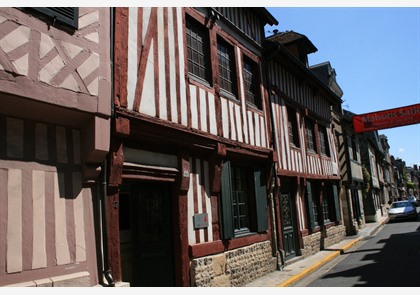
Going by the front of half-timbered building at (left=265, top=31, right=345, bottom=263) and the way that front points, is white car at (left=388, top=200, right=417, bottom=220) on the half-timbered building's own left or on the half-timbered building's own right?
on the half-timbered building's own left

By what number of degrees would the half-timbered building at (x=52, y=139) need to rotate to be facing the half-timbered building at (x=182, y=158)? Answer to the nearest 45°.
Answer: approximately 90° to its left

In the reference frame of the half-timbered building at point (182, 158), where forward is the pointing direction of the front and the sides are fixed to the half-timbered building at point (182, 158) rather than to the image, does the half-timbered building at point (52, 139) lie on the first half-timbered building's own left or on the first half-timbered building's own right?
on the first half-timbered building's own right

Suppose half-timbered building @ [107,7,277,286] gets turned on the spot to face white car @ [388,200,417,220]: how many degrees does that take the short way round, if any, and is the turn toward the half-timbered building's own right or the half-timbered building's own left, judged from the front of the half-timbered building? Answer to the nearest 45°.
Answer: approximately 90° to the half-timbered building's own left

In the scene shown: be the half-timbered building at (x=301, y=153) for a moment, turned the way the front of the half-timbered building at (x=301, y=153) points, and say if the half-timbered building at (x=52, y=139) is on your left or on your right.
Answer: on your right

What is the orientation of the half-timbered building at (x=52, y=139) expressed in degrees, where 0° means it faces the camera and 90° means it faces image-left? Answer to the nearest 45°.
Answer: approximately 315°

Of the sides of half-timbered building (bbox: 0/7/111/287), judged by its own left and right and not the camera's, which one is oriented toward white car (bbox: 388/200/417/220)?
left

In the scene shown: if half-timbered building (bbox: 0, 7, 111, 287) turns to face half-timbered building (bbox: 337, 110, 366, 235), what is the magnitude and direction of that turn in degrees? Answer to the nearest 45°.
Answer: approximately 90° to its left

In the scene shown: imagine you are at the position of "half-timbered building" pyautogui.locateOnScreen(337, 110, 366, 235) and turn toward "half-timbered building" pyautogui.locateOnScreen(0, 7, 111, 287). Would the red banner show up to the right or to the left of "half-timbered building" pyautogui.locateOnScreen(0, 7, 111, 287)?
left

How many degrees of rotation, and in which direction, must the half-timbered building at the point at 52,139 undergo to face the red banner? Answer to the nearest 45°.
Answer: approximately 90° to its left

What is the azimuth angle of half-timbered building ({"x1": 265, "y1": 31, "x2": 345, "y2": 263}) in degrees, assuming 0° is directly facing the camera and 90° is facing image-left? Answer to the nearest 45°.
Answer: approximately 315°

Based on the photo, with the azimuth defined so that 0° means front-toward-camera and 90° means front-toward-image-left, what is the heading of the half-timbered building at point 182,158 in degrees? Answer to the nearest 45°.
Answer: approximately 315°
